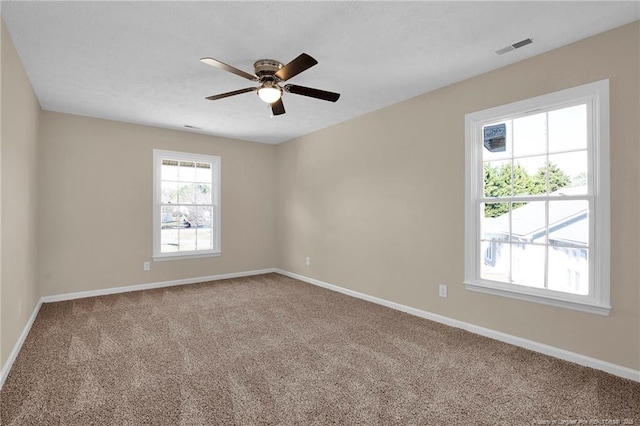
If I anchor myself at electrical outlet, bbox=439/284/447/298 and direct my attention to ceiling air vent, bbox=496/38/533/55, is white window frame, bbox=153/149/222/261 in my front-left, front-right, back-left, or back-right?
back-right

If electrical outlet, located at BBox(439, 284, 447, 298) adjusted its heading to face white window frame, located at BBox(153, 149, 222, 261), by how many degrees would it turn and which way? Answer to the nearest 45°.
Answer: approximately 45° to its right

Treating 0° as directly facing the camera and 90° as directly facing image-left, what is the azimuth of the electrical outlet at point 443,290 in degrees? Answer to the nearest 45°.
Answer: approximately 45°

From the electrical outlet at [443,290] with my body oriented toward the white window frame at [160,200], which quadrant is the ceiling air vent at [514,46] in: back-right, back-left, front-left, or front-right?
back-left
